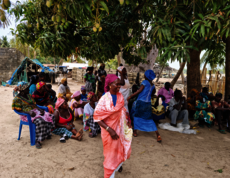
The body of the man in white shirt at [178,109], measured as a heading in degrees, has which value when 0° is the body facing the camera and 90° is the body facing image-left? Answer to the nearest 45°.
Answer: approximately 0°

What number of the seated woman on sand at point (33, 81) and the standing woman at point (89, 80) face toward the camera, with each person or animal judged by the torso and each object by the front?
1

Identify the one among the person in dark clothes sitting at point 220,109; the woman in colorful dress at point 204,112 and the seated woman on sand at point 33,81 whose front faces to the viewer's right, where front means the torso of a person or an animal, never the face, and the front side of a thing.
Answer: the seated woman on sand

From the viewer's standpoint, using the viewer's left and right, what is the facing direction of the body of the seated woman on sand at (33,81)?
facing to the right of the viewer

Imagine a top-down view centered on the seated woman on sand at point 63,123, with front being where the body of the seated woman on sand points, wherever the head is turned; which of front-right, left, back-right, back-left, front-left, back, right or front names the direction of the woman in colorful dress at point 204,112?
front-left

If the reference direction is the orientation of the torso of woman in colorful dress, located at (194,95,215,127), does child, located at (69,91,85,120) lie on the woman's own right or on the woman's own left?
on the woman's own right
